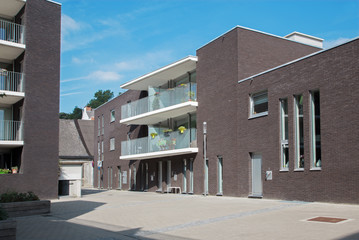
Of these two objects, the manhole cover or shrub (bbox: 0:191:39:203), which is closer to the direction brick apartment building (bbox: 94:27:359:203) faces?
the shrub

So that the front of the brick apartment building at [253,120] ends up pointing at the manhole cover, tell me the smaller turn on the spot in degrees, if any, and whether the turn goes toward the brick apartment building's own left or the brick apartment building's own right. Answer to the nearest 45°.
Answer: approximately 45° to the brick apartment building's own left

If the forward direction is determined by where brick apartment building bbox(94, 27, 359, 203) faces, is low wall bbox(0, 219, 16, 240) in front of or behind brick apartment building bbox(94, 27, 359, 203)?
in front

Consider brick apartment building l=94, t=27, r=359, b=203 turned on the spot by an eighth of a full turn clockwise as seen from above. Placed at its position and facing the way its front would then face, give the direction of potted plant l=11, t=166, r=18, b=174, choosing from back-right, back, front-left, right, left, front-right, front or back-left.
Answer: front

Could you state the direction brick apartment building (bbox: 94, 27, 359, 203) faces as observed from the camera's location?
facing the viewer and to the left of the viewer

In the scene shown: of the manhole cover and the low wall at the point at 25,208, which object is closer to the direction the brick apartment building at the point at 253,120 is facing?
the low wall

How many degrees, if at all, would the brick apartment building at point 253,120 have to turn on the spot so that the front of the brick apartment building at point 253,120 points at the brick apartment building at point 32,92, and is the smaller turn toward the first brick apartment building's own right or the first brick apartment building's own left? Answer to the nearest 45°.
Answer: approximately 45° to the first brick apartment building's own right

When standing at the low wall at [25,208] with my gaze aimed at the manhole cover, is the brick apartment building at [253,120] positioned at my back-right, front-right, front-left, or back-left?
front-left

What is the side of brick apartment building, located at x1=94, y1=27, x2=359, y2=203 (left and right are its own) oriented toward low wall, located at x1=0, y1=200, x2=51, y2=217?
front

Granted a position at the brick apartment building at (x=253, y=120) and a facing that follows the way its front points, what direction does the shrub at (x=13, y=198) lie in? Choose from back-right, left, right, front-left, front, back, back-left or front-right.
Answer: front
